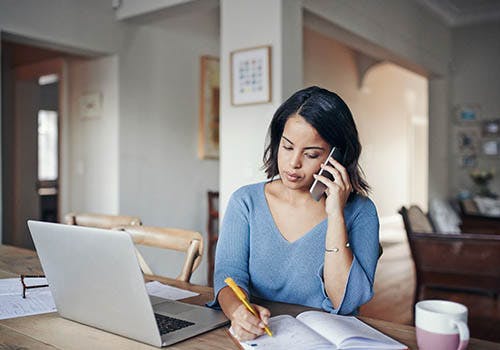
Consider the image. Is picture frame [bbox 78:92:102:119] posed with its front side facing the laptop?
yes

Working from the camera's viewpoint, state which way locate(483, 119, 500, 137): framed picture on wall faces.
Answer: facing the viewer

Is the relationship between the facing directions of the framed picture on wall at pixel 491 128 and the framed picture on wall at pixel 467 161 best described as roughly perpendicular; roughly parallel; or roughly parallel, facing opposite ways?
roughly parallel

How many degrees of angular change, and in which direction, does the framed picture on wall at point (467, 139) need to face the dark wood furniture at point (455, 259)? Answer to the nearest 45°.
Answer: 0° — it already faces it

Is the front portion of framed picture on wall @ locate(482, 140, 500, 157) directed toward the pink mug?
yes

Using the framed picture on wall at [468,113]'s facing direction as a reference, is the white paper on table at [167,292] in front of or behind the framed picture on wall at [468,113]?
in front

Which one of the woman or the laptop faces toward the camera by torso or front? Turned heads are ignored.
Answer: the woman

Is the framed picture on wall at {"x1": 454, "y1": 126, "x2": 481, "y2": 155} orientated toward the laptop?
yes

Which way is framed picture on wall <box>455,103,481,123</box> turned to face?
toward the camera

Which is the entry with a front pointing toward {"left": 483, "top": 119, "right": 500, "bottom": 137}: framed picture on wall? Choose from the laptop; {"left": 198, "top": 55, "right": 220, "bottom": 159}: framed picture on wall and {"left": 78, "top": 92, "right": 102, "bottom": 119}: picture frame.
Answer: the laptop

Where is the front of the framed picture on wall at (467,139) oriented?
toward the camera

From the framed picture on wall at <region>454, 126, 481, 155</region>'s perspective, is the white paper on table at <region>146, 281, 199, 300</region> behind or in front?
in front

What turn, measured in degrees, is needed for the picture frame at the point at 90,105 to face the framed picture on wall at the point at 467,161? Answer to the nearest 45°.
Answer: approximately 90° to its left

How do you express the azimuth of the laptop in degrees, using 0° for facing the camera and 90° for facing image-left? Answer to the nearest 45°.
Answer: approximately 225°

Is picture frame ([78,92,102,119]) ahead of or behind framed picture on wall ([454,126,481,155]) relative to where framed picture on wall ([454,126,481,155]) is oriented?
ahead
